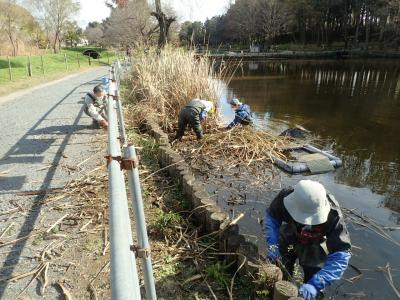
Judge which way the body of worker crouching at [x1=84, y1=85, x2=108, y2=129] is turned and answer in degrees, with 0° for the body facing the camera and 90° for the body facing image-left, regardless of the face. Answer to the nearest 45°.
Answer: approximately 315°

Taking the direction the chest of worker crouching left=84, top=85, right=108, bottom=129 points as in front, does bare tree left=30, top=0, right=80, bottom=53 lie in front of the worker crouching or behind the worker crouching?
behind

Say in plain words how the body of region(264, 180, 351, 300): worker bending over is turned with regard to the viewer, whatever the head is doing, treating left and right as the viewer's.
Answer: facing the viewer

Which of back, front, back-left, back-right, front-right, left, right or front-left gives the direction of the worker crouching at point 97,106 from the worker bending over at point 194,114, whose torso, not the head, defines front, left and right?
back-left

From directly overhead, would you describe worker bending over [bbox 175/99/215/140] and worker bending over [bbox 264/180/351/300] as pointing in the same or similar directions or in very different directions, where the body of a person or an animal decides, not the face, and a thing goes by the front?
very different directions

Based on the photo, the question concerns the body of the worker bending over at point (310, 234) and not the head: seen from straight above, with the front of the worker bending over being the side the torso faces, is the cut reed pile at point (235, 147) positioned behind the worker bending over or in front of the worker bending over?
behind

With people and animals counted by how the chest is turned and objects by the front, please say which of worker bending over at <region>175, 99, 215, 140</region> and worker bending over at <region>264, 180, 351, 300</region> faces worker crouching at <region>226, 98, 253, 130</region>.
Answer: worker bending over at <region>175, 99, 215, 140</region>

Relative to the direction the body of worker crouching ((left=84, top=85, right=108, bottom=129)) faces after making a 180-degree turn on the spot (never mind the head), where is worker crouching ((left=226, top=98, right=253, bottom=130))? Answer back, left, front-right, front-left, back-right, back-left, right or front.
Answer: back-right

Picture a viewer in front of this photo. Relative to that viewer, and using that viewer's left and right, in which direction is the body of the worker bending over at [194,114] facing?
facing away from the viewer and to the right of the viewer

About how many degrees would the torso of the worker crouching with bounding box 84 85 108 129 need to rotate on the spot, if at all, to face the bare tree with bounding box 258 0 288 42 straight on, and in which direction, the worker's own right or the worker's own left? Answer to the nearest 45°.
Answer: approximately 90° to the worker's own left

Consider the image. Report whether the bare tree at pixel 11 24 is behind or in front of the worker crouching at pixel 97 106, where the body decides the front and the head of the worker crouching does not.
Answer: behind

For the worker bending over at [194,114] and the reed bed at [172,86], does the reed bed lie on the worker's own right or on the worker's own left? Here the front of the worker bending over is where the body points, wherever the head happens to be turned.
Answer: on the worker's own left

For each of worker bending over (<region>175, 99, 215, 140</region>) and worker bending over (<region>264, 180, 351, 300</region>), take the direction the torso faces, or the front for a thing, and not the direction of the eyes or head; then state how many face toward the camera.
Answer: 1

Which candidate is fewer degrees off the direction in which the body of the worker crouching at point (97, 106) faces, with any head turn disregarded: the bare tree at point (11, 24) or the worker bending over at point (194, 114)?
the worker bending over

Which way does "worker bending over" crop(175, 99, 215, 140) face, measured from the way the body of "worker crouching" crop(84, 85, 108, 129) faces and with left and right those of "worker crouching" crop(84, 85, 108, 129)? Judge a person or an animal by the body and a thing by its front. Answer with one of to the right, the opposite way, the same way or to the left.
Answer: to the left
